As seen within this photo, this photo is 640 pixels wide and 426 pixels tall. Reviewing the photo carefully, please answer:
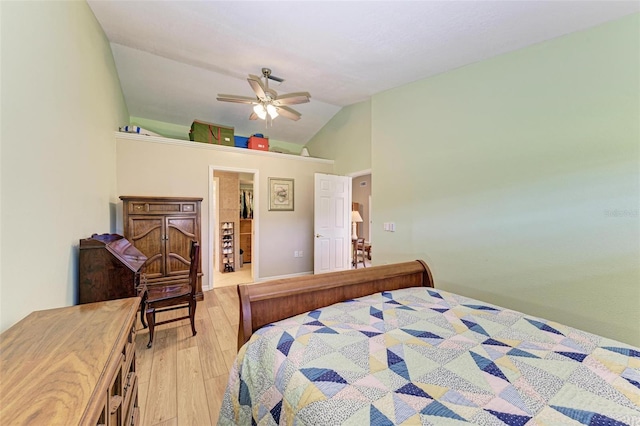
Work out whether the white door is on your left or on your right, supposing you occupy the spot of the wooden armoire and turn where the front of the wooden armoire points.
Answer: on your left

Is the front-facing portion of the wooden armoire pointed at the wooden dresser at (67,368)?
yes

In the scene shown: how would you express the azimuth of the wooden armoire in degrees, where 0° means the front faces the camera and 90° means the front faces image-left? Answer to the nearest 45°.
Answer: approximately 0°

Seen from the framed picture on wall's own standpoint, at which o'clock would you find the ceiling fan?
The ceiling fan is roughly at 12 o'clock from the framed picture on wall.

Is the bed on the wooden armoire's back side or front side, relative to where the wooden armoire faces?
on the front side

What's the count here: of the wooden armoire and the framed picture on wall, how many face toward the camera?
2

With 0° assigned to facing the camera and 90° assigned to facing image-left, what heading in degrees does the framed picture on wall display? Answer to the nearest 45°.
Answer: approximately 0°

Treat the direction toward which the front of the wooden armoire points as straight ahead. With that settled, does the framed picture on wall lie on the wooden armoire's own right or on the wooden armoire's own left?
on the wooden armoire's own left

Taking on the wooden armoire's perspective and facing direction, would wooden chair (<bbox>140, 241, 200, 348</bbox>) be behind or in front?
in front

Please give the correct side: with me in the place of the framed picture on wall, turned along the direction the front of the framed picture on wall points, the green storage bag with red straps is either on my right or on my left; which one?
on my right
